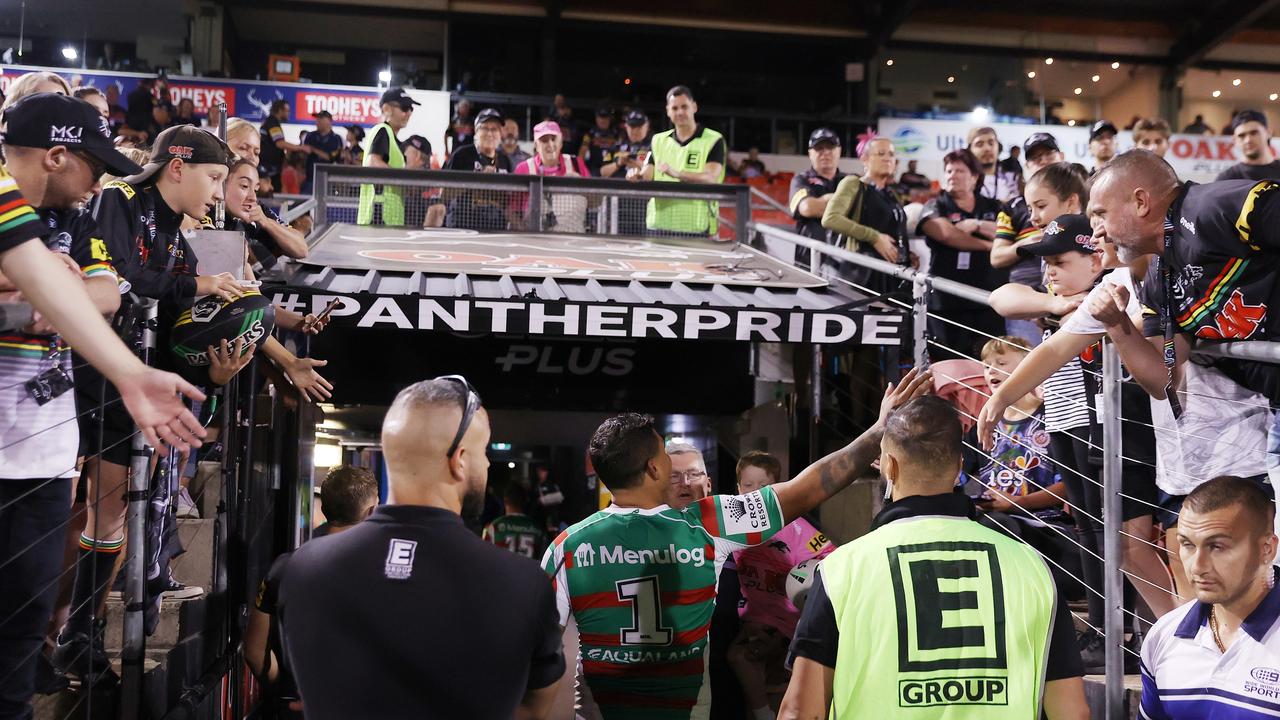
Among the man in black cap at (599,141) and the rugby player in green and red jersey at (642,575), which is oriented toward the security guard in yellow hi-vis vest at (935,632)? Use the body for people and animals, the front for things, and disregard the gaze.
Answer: the man in black cap

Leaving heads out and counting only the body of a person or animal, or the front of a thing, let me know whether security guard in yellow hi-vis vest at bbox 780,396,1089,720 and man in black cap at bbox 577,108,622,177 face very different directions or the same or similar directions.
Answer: very different directions

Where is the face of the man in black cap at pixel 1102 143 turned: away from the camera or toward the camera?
toward the camera

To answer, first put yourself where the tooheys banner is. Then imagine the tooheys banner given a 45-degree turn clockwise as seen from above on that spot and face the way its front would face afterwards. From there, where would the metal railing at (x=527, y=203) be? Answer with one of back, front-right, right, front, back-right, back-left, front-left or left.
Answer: front-left

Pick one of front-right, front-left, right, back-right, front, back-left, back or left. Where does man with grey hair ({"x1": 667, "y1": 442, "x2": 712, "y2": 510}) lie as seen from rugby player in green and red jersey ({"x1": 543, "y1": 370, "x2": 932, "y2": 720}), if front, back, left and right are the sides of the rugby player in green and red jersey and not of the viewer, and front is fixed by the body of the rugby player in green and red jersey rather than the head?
front

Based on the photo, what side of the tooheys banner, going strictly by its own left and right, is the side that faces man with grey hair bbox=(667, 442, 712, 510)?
front

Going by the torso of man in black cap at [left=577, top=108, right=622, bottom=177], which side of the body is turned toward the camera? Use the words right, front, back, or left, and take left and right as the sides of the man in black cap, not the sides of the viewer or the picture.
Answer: front

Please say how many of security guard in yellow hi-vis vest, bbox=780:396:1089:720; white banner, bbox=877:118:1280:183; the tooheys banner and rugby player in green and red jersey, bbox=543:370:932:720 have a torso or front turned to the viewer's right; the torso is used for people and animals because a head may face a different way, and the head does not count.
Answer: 0

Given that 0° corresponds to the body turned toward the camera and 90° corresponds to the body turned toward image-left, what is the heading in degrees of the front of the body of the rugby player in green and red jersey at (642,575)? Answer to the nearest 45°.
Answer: approximately 180°

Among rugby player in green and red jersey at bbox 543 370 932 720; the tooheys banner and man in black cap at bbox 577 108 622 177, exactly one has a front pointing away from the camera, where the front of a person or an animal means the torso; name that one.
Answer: the rugby player in green and red jersey

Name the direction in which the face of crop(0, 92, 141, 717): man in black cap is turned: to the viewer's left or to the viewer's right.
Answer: to the viewer's right

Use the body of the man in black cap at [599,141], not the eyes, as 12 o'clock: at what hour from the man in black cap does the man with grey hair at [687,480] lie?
The man with grey hair is roughly at 12 o'clock from the man in black cap.

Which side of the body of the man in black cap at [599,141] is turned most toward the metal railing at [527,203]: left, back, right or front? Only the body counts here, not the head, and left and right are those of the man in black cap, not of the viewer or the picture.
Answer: front

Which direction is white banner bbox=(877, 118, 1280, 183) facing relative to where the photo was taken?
toward the camera

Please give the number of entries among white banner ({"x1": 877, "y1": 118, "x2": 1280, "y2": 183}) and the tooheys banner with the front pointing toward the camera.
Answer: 2

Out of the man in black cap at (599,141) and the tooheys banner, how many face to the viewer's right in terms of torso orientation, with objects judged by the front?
0

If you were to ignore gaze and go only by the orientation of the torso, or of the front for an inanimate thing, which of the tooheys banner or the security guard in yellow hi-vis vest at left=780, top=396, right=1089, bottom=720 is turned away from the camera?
the security guard in yellow hi-vis vest
